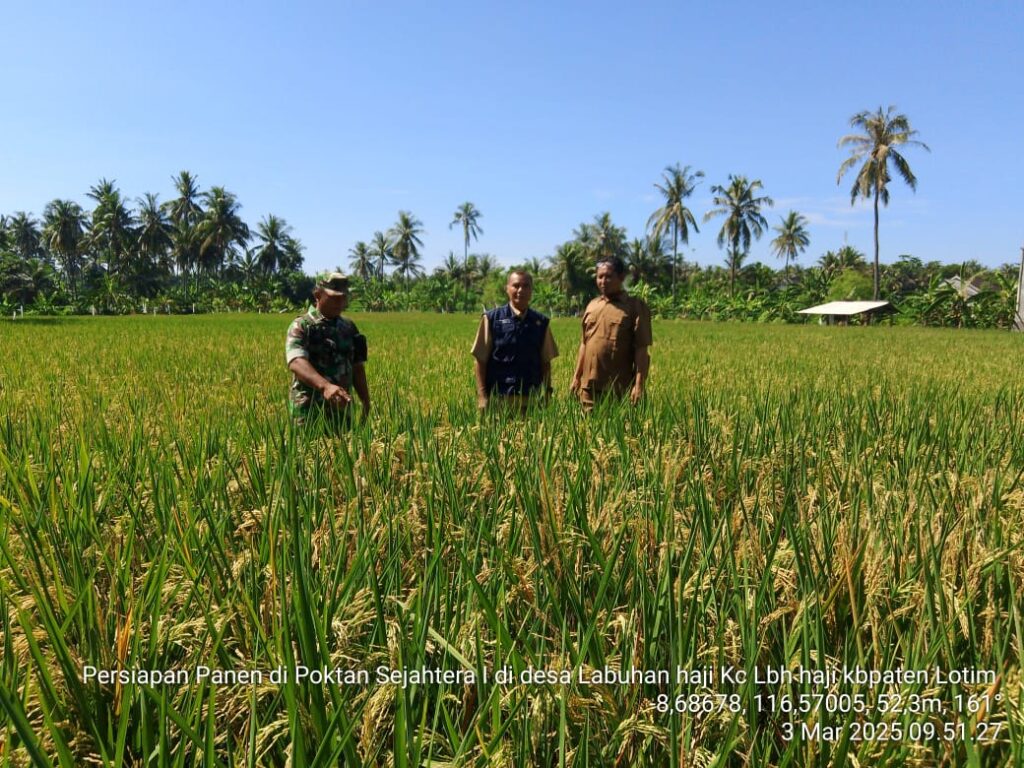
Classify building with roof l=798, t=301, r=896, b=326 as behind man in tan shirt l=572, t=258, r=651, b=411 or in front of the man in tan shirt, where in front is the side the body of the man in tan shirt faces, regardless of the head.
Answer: behind

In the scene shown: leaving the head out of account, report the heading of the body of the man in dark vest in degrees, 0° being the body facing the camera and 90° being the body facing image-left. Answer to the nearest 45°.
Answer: approximately 0°

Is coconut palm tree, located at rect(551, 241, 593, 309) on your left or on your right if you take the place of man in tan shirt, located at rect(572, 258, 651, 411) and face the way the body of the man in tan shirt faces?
on your right

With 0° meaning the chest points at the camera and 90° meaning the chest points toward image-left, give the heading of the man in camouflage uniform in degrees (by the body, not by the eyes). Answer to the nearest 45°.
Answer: approximately 315°

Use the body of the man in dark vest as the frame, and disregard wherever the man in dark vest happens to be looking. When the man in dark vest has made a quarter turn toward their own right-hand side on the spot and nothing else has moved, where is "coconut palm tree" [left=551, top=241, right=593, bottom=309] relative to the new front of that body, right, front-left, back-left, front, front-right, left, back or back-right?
right

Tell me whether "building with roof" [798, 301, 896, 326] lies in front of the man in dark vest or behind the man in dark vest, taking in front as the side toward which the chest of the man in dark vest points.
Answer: behind

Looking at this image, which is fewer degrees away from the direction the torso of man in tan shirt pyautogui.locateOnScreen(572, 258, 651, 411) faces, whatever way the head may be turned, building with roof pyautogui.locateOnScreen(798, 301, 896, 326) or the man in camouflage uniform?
the man in camouflage uniform
